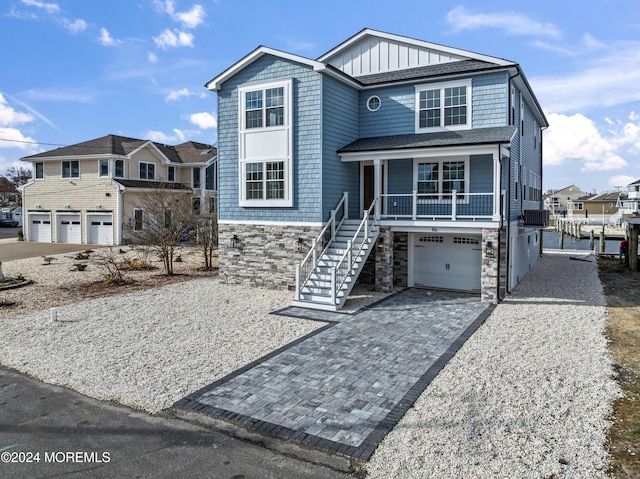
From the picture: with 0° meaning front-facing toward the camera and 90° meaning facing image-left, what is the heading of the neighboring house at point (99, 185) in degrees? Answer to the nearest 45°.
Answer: approximately 0°

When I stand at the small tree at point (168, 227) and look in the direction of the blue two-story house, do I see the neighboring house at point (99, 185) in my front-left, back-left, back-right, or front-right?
back-left

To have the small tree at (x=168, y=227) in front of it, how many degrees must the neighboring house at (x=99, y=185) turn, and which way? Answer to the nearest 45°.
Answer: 0° — it already faces it

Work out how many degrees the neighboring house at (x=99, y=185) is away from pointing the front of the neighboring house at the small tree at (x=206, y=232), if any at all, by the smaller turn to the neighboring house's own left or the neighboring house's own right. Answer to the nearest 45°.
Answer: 0° — it already faces it
